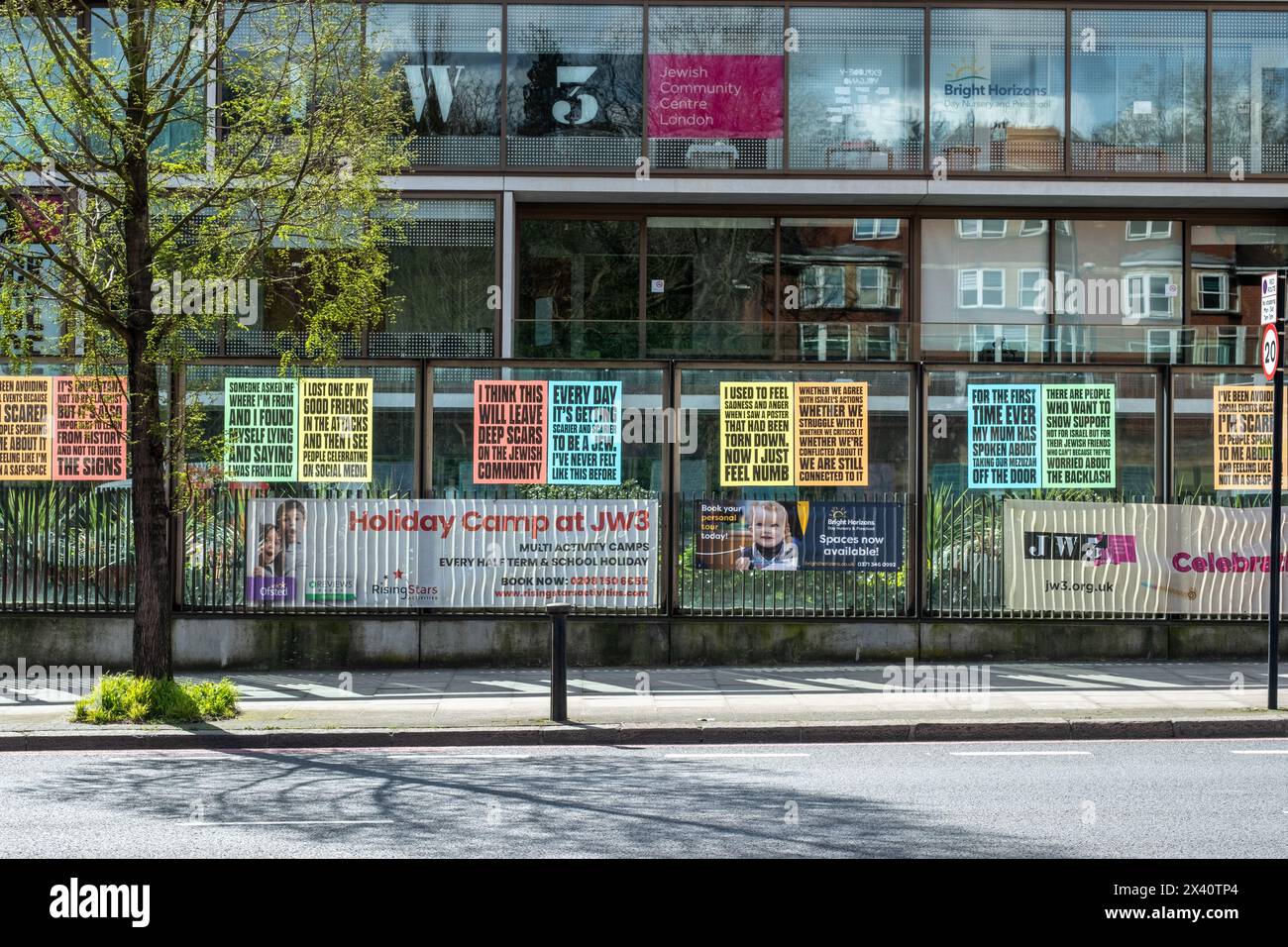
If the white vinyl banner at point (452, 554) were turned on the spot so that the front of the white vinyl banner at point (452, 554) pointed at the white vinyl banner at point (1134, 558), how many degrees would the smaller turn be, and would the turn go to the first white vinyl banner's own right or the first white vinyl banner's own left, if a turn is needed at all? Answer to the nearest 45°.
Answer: approximately 90° to the first white vinyl banner's own left

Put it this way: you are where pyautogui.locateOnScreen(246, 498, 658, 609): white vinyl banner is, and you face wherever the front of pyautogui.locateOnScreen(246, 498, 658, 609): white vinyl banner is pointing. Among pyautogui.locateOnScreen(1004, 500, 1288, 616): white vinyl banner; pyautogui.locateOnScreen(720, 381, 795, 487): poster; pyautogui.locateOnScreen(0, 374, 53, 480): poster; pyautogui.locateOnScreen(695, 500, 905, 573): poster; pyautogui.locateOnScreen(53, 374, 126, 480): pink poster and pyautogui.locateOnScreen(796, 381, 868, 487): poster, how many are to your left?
4

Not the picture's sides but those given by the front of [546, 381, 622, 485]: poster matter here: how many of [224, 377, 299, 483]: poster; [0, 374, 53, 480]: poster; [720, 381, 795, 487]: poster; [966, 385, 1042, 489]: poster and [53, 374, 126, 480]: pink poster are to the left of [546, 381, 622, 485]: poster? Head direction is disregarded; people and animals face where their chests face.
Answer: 2

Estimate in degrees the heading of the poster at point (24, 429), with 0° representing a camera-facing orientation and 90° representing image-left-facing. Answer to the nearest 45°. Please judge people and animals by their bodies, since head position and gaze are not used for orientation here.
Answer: approximately 0°

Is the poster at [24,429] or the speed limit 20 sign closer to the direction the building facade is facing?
the speed limit 20 sign

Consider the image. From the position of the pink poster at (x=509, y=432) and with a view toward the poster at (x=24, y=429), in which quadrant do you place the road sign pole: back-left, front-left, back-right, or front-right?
back-left

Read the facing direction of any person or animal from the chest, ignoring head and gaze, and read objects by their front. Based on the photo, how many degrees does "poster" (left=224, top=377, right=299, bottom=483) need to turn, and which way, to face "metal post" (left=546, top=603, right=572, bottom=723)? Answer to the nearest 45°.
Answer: approximately 45° to its left

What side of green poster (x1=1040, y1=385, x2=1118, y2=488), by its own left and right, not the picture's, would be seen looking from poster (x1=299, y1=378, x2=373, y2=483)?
right
